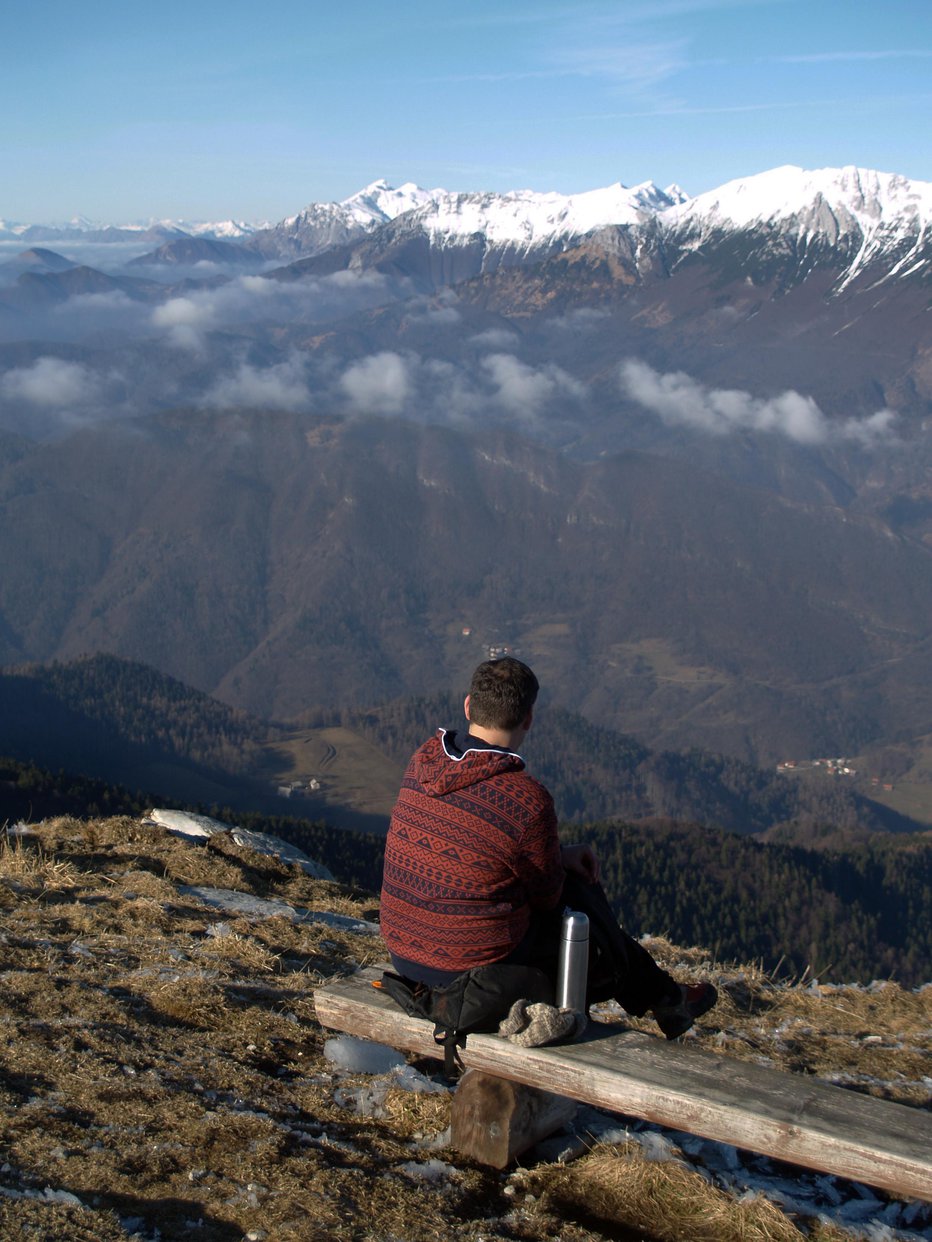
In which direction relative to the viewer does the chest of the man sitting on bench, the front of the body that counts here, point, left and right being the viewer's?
facing away from the viewer and to the right of the viewer

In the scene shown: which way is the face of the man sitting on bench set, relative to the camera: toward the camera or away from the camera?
away from the camera
